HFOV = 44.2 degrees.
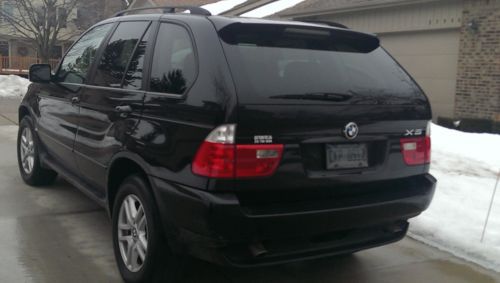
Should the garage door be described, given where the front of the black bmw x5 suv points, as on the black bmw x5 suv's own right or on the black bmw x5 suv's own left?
on the black bmw x5 suv's own right

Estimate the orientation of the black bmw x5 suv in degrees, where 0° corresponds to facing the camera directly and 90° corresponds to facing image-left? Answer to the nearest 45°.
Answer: approximately 135°
